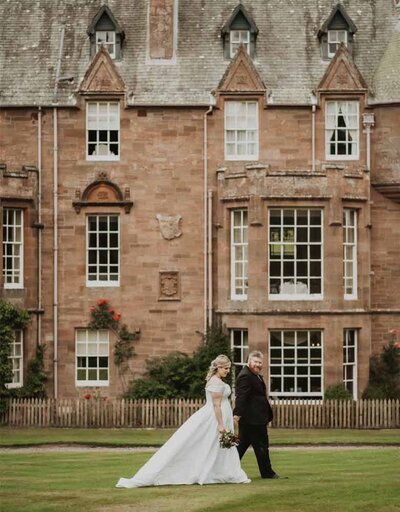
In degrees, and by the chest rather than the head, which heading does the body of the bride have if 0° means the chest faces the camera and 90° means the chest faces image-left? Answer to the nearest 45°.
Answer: approximately 270°

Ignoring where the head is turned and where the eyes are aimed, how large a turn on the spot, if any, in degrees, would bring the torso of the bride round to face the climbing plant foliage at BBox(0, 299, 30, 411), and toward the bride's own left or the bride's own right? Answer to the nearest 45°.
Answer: approximately 90° to the bride's own left

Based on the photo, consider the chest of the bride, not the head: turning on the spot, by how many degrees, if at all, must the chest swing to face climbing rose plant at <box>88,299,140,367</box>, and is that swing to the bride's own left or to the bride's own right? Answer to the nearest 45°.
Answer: approximately 90° to the bride's own left

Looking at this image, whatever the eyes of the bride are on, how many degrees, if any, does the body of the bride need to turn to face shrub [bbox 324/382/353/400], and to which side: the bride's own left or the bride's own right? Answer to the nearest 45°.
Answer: approximately 90° to the bride's own left

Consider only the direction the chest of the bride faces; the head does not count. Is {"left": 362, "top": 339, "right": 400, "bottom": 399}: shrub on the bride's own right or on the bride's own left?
on the bride's own left
